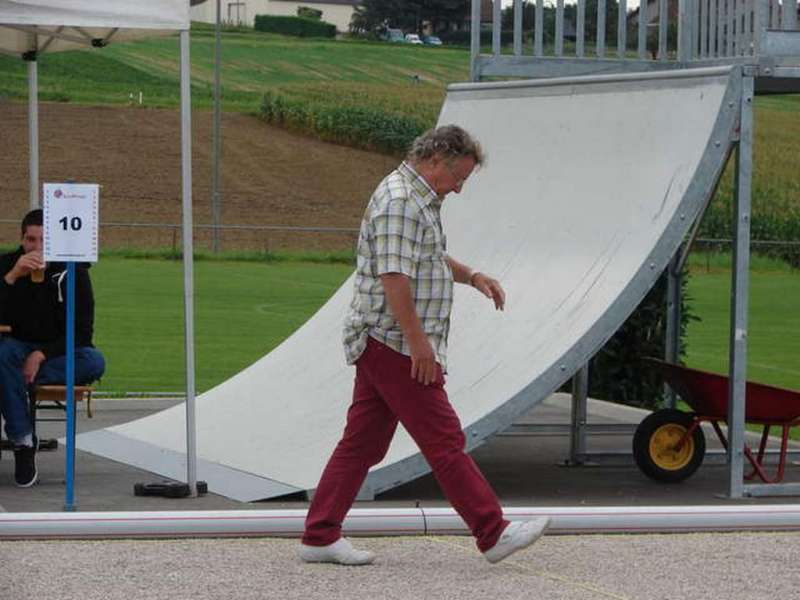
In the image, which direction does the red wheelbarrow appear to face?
to the viewer's left

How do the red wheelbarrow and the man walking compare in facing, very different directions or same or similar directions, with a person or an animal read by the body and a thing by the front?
very different directions

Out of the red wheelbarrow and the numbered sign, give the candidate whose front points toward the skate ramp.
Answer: the red wheelbarrow

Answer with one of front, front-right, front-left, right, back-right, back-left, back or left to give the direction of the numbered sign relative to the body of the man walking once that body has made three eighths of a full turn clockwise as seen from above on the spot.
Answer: right

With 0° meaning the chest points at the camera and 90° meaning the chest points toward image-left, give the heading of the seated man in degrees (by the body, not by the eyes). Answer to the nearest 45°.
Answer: approximately 0°

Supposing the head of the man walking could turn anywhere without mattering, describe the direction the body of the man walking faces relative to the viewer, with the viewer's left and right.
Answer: facing to the right of the viewer

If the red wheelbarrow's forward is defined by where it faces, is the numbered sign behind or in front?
in front

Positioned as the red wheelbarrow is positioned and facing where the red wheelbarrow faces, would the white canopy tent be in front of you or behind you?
in front

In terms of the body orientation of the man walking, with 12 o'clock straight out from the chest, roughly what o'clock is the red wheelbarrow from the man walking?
The red wheelbarrow is roughly at 10 o'clock from the man walking.

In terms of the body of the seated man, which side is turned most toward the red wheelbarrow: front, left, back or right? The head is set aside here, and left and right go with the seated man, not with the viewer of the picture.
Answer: left

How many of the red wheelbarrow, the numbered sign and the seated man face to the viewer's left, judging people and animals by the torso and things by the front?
1

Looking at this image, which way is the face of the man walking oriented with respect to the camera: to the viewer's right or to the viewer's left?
to the viewer's right

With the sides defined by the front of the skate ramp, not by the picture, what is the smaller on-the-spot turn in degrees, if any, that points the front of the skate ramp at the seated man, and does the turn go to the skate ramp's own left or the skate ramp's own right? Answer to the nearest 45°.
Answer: approximately 45° to the skate ramp's own right
